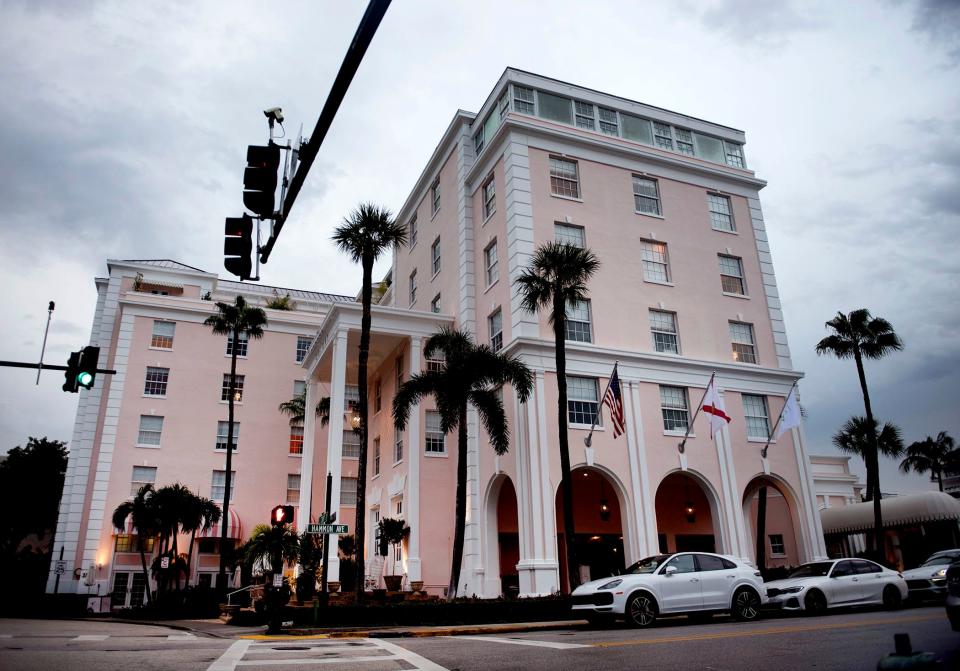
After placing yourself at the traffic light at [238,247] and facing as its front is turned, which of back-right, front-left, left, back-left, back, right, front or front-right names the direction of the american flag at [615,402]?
back-right

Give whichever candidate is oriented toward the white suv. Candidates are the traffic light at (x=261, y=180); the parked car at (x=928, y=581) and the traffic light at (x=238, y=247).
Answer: the parked car

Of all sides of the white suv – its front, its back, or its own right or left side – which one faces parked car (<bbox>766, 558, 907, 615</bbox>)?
back

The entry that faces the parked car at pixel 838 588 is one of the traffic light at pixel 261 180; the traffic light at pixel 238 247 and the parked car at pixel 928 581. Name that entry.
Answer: the parked car at pixel 928 581

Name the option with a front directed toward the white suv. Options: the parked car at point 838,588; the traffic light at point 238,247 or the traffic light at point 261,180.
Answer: the parked car

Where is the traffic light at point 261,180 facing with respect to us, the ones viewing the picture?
facing to the left of the viewer

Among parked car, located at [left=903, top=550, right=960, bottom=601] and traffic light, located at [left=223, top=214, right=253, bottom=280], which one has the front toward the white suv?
the parked car

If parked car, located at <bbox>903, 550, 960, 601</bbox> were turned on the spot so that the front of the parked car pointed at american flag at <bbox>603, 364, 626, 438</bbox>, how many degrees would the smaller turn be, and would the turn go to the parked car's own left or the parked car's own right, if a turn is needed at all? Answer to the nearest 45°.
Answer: approximately 45° to the parked car's own right

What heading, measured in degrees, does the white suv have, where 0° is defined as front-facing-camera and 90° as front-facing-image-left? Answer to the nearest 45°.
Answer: approximately 45°

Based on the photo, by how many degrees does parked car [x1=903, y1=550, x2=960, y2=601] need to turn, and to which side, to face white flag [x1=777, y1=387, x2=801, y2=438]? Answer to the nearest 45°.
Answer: approximately 90° to its right

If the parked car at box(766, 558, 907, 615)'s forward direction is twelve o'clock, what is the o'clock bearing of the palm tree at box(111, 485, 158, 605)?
The palm tree is roughly at 2 o'clock from the parked car.
